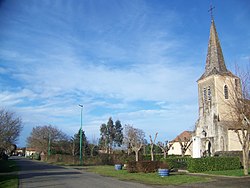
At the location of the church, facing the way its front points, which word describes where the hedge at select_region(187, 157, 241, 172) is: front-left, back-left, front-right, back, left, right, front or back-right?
front-left

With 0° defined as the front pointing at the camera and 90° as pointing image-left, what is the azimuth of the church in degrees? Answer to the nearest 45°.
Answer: approximately 45°
